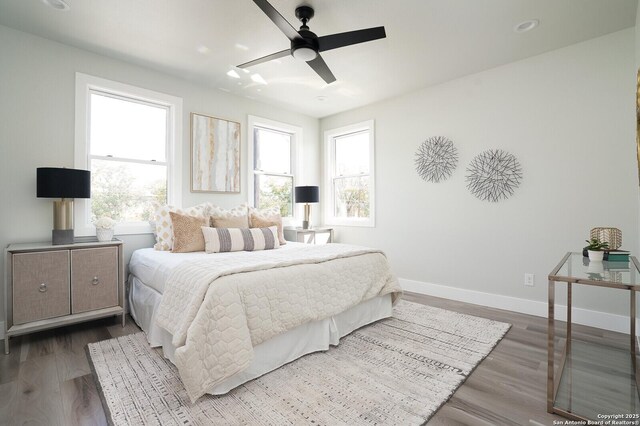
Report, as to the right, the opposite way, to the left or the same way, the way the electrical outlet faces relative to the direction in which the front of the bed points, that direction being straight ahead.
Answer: to the right

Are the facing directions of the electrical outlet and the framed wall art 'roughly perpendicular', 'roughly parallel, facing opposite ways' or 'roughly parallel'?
roughly perpendicular

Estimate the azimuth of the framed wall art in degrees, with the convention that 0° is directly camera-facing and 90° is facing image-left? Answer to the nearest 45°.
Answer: approximately 315°

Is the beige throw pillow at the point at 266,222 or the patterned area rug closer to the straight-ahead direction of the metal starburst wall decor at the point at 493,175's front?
the patterned area rug

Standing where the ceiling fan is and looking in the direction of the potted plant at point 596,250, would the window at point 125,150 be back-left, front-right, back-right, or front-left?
back-left

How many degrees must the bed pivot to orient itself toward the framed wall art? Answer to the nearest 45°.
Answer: approximately 135° to its left

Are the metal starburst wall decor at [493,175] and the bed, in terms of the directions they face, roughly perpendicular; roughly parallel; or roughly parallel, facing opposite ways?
roughly perpendicular

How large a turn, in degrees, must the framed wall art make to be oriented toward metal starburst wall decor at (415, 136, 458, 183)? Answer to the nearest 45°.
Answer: approximately 45° to its left

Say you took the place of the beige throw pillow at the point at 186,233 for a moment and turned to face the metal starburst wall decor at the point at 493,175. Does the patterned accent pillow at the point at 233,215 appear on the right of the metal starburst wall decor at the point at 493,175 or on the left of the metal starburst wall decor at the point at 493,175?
left

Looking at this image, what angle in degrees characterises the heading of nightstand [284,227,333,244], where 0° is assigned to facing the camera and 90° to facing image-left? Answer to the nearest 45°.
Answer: approximately 315°

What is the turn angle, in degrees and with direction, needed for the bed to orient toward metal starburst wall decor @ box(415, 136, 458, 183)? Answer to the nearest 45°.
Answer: approximately 90° to its left

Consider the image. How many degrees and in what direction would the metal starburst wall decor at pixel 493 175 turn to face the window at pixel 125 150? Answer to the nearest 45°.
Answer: approximately 45° to its right
